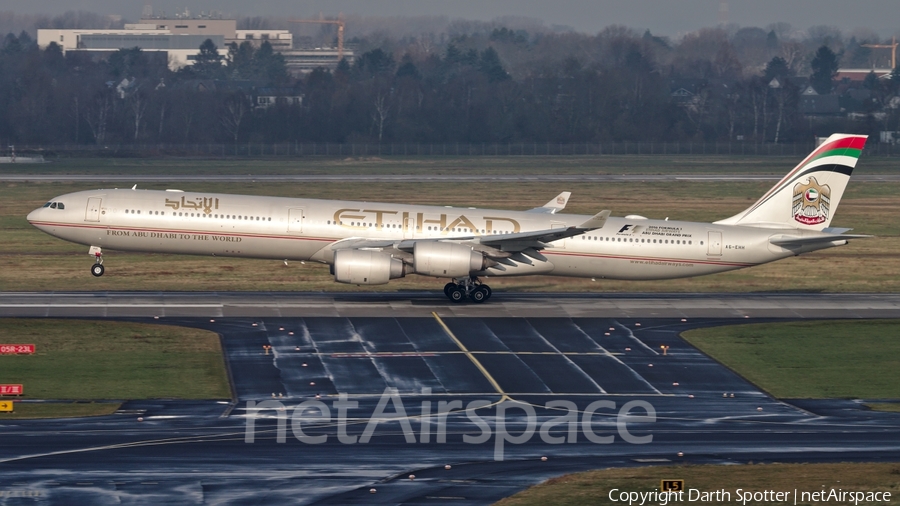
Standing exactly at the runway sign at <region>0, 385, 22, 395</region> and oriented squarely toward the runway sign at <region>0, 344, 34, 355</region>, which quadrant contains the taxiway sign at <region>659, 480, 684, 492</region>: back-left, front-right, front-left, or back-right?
back-right

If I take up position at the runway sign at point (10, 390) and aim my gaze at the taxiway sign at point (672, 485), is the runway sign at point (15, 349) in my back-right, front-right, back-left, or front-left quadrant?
back-left

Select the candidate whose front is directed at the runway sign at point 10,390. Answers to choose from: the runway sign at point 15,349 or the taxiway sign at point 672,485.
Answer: the runway sign at point 15,349

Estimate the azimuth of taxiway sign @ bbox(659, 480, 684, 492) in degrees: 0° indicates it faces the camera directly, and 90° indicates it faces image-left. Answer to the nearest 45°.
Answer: approximately 0°

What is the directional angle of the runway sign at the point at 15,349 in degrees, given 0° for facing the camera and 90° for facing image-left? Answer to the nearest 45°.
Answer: approximately 0°

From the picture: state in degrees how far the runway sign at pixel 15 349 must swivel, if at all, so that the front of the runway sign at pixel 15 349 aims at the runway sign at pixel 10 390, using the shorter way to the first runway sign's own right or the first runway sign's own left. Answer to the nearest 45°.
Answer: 0° — it already faces it

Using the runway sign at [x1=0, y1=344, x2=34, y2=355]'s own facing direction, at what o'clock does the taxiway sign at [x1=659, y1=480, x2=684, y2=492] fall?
the taxiway sign at [x1=659, y1=480, x2=684, y2=492] is roughly at 11 o'clock from the runway sign at [x1=0, y1=344, x2=34, y2=355].

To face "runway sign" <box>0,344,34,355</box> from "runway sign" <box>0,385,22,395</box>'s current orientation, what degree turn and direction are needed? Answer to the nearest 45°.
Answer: approximately 180°
